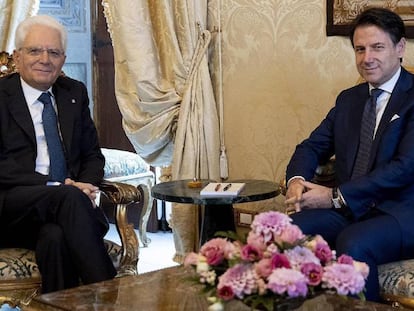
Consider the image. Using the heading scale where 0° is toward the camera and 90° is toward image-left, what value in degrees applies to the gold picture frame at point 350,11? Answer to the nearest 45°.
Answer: approximately 0°

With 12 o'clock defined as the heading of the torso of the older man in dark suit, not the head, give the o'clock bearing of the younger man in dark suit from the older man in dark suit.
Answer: The younger man in dark suit is roughly at 11 o'clock from the older man in dark suit.

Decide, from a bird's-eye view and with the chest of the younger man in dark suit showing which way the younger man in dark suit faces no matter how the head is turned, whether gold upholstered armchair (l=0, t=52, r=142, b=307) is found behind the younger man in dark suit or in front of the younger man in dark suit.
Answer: in front

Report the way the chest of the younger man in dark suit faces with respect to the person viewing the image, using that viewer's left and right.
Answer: facing the viewer and to the left of the viewer

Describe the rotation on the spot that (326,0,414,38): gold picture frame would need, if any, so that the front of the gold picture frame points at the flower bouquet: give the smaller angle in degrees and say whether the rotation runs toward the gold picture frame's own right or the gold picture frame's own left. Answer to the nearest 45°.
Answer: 0° — it already faces it

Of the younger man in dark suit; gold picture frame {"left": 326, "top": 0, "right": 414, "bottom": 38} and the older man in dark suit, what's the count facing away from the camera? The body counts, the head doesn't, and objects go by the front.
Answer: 0

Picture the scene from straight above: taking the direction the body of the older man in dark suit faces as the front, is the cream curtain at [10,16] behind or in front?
behind

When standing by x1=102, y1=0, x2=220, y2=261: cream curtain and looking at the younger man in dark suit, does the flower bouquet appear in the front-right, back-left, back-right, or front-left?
front-right

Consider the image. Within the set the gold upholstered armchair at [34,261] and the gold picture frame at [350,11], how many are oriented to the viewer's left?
0

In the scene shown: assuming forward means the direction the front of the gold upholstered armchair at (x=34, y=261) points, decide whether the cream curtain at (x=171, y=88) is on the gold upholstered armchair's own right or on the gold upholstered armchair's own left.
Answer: on the gold upholstered armchair's own left

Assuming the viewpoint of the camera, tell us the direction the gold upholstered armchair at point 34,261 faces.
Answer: facing the viewer and to the right of the viewer

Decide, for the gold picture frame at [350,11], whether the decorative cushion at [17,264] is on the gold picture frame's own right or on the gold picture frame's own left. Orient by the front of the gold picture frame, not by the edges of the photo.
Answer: on the gold picture frame's own right

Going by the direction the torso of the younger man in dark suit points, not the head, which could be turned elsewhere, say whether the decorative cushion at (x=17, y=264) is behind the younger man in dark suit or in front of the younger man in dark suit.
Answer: in front

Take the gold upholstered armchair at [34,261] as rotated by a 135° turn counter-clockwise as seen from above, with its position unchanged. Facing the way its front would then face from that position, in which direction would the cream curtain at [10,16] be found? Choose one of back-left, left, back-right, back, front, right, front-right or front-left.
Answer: front

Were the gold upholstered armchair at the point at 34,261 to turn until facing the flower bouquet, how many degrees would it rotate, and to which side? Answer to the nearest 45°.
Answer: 0° — it already faces it
